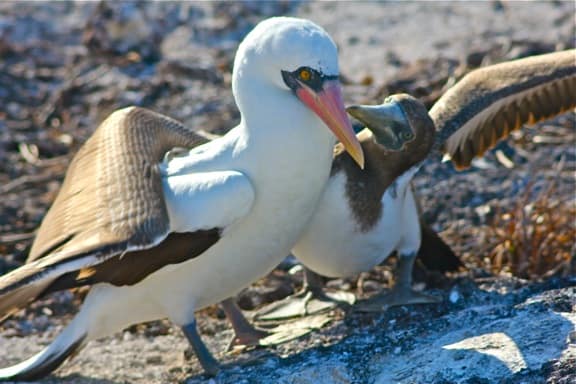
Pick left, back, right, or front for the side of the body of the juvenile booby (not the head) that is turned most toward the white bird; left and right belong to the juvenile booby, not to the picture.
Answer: front

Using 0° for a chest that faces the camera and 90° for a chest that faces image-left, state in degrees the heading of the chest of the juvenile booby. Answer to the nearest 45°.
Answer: approximately 45°

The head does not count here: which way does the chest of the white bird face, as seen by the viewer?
to the viewer's right

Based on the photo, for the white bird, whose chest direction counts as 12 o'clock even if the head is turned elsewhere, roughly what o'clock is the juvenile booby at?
The juvenile booby is roughly at 11 o'clock from the white bird.

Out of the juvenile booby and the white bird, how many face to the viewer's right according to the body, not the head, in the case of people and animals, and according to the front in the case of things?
1
